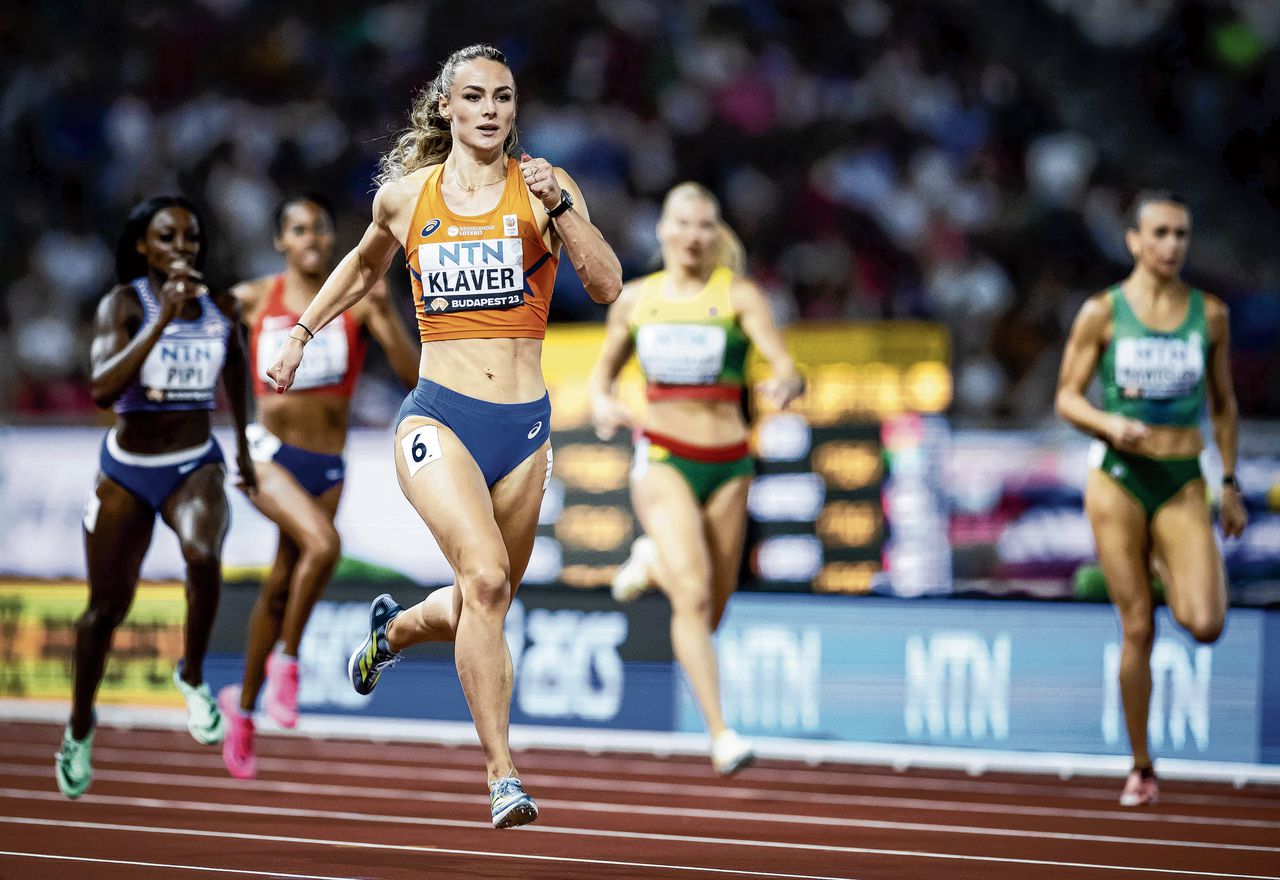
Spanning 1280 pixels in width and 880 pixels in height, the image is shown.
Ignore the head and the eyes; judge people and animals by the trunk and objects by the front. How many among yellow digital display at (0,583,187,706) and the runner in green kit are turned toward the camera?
2

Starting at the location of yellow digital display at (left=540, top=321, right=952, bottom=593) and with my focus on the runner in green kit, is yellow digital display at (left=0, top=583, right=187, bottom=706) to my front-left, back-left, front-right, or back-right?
back-right

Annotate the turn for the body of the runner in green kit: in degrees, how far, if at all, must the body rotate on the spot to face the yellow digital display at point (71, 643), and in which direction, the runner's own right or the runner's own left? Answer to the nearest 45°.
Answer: approximately 90° to the runner's own right

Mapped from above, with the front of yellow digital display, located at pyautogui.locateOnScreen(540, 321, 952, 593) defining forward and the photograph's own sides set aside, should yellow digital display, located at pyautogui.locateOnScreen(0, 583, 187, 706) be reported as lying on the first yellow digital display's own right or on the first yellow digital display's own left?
on the first yellow digital display's own right

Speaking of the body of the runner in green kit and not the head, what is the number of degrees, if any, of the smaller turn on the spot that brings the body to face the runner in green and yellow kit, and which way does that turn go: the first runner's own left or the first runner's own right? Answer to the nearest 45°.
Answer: approximately 90° to the first runner's own right

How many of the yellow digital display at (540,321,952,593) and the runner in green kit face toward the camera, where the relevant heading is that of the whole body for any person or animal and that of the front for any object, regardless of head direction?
2

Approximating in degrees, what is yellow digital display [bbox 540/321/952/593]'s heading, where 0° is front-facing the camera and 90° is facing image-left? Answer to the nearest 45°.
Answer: approximately 0°
